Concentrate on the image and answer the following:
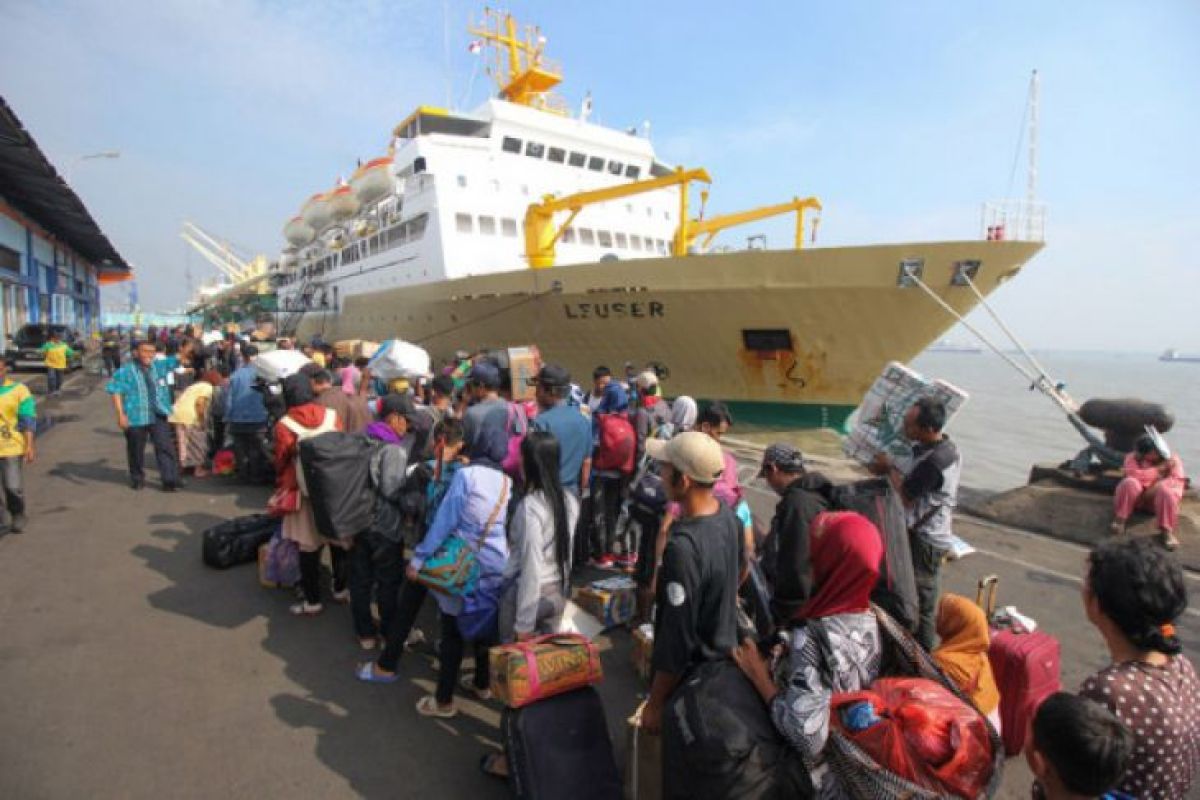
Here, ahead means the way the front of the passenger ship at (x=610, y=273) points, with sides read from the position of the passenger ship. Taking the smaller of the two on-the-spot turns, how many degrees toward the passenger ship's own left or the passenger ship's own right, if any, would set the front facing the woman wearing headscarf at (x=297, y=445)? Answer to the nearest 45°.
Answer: approximately 45° to the passenger ship's own right

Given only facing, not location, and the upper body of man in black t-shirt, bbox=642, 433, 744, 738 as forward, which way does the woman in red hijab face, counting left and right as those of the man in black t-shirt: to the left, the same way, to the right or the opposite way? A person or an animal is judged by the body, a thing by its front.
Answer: the same way

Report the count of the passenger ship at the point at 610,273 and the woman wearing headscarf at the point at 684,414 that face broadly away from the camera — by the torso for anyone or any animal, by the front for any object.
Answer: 1

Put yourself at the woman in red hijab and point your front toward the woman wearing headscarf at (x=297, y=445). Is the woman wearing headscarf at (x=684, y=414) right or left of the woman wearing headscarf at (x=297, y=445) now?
right

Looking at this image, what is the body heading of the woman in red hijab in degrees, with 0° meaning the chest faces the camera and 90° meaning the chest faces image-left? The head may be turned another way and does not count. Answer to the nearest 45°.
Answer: approximately 135°

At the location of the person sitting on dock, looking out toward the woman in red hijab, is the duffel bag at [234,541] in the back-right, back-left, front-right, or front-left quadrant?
front-right

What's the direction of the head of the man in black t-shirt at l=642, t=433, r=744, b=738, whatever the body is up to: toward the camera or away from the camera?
away from the camera

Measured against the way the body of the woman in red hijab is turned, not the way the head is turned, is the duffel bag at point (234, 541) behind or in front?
in front

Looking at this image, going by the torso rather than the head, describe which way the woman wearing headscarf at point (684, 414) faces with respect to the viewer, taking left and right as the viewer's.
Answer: facing away from the viewer

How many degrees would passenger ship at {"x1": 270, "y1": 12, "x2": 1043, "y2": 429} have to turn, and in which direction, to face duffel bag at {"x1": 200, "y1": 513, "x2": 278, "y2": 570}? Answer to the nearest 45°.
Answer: approximately 45° to its right

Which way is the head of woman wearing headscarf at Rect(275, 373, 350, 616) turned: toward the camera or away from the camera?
away from the camera

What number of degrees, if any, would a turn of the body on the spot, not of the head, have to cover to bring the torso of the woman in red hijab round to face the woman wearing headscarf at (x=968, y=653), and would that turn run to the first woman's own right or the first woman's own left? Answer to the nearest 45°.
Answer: approximately 90° to the first woman's own right

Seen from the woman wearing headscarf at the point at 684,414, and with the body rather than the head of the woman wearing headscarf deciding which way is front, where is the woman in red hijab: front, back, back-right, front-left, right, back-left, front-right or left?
back

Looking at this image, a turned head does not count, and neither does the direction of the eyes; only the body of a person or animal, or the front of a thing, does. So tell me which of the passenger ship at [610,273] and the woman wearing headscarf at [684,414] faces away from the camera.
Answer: the woman wearing headscarf

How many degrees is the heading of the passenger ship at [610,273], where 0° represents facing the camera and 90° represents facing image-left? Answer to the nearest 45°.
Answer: approximately 315°

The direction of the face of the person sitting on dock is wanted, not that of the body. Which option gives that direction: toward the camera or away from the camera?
toward the camera
